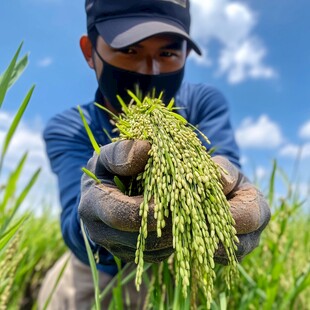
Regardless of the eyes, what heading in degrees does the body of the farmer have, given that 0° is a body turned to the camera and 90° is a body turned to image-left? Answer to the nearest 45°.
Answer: approximately 0°
